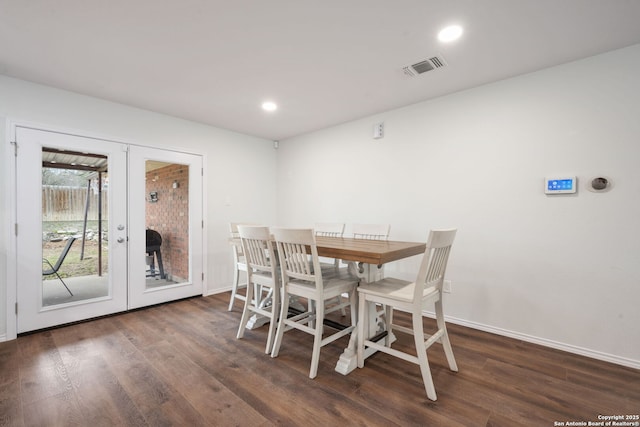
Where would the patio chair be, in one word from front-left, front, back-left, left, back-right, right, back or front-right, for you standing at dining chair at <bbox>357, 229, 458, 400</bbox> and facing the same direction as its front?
front-left

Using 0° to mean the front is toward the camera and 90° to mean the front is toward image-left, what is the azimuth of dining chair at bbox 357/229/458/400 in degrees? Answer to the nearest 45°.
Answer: approximately 135°

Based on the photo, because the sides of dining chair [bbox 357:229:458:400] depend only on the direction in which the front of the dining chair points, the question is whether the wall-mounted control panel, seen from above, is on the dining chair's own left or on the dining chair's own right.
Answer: on the dining chair's own right

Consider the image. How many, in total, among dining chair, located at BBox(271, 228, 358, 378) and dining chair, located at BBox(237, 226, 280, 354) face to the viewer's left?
0

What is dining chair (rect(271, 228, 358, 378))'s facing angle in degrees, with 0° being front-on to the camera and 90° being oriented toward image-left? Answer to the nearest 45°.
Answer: approximately 225°

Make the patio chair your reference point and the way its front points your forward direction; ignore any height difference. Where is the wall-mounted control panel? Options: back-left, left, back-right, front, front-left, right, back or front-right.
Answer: back-left

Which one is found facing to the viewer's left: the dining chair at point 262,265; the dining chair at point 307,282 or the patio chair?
the patio chair

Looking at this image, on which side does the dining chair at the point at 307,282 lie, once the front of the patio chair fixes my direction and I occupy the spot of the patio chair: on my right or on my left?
on my left

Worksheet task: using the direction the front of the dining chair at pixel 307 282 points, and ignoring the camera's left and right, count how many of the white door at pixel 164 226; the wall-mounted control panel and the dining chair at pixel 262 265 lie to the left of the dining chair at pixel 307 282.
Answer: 2

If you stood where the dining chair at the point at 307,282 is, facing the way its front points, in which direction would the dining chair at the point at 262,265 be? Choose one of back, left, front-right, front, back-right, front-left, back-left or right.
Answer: left

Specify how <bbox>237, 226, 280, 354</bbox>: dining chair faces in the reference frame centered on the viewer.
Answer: facing away from the viewer and to the right of the viewer

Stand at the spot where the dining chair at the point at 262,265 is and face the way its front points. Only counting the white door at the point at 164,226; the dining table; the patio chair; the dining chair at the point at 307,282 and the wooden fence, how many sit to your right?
2

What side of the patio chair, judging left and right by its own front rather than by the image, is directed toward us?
left
